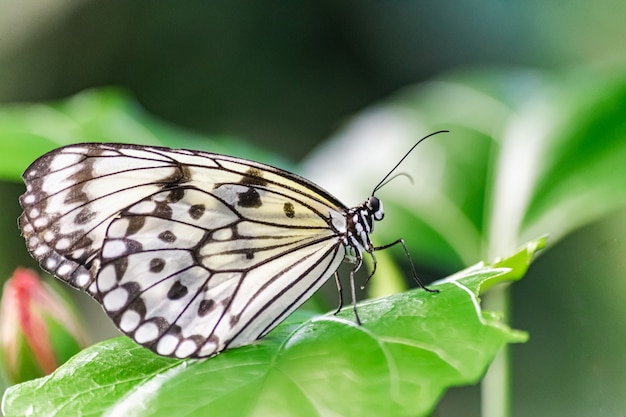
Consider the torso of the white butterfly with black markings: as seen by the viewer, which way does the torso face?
to the viewer's right

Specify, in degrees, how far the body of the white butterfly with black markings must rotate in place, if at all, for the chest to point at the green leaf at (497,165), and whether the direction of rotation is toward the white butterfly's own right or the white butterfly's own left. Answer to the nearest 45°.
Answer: approximately 45° to the white butterfly's own left
